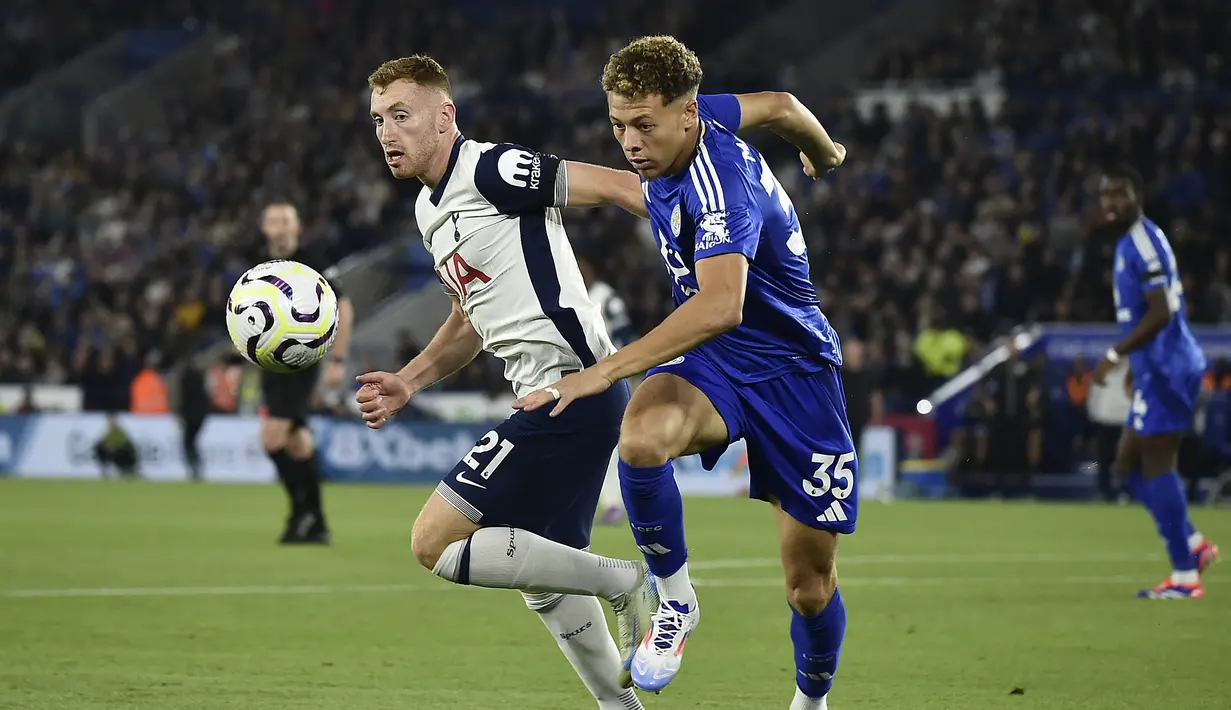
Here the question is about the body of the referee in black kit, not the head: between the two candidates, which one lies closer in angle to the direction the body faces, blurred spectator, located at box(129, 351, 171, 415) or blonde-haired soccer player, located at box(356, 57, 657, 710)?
the blonde-haired soccer player

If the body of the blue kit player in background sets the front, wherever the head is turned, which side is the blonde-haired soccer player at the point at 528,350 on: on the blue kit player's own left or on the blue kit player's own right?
on the blue kit player's own left

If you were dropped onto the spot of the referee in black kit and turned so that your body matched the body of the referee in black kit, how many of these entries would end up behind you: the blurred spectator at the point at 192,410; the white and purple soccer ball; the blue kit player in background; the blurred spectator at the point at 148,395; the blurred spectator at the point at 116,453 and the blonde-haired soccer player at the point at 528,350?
3

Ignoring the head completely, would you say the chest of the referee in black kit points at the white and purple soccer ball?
yes

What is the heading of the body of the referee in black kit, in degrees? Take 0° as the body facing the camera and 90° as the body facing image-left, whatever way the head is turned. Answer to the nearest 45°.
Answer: approximately 0°

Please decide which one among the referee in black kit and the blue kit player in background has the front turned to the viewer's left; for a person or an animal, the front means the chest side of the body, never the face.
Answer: the blue kit player in background

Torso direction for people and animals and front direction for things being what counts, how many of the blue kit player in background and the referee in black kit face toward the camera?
1

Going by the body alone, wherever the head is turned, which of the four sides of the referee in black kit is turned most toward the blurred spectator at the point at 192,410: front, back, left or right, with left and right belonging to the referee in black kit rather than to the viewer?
back

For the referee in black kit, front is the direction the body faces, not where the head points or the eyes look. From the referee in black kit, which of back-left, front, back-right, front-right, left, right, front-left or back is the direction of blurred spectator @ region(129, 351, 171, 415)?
back

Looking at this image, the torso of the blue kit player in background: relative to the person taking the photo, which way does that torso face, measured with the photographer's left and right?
facing to the left of the viewer
